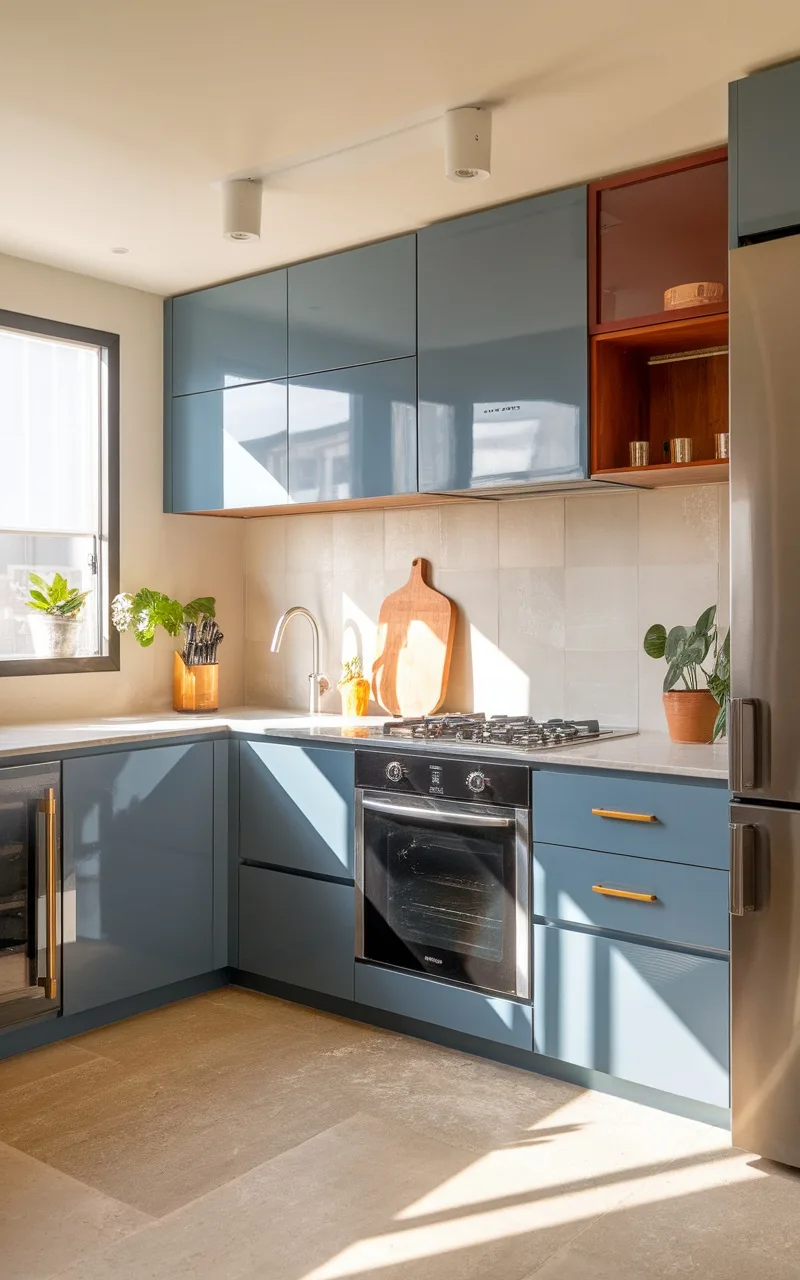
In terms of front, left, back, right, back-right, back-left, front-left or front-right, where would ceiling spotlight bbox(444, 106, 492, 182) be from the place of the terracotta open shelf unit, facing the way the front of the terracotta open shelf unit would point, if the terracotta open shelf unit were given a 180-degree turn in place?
back

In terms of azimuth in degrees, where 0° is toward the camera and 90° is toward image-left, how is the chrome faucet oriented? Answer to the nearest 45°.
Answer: approximately 45°

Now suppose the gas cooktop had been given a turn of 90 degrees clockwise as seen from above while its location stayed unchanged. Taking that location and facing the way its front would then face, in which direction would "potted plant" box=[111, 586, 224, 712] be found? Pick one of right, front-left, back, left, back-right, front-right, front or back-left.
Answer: front

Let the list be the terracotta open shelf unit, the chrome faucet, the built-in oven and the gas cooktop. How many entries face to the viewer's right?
0

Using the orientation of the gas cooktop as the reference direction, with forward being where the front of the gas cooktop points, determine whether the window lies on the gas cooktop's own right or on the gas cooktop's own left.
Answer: on the gas cooktop's own right

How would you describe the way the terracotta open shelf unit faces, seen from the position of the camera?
facing the viewer and to the left of the viewer

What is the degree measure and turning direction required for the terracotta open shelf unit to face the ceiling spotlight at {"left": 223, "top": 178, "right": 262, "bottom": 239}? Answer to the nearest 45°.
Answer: approximately 45° to its right

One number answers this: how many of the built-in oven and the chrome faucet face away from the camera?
0

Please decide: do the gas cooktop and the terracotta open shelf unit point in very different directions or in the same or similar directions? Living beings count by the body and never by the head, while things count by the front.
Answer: same or similar directions

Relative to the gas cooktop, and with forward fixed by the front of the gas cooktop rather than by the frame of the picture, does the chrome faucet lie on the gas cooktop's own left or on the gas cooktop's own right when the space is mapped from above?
on the gas cooktop's own right

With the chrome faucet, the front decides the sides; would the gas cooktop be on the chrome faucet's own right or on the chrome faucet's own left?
on the chrome faucet's own left

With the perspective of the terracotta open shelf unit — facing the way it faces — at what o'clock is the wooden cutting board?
The wooden cutting board is roughly at 3 o'clock from the terracotta open shelf unit.

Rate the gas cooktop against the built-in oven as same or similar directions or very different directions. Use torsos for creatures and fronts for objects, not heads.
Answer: same or similar directions

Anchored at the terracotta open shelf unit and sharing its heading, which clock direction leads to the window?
The window is roughly at 2 o'clock from the terracotta open shelf unit.

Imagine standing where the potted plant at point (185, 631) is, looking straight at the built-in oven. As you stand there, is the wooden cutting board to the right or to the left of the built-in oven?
left

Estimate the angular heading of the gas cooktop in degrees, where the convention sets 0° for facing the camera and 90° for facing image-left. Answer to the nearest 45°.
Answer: approximately 45°

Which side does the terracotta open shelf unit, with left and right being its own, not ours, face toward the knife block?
right

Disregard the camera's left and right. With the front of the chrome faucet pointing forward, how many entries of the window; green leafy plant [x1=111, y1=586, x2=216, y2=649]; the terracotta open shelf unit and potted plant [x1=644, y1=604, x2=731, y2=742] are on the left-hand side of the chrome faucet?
2
